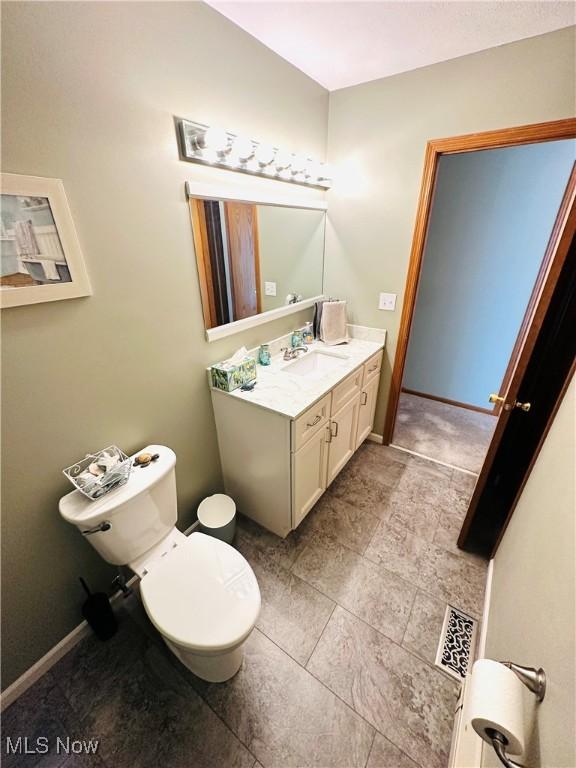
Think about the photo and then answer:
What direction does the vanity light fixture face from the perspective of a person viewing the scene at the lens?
facing the viewer and to the right of the viewer

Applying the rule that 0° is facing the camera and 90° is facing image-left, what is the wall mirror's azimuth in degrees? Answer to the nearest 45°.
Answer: approximately 315°

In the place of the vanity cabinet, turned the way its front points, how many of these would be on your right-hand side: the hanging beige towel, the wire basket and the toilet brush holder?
2

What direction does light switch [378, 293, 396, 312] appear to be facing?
toward the camera

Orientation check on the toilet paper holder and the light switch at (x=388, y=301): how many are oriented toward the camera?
1

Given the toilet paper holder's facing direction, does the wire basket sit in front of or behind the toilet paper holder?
in front

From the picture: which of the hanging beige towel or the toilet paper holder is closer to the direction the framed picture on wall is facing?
the toilet paper holder

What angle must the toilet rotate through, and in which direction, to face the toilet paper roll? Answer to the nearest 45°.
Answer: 0° — it already faces it

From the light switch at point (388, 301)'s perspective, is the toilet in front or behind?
in front

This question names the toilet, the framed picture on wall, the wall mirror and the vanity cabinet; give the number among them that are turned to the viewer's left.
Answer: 0

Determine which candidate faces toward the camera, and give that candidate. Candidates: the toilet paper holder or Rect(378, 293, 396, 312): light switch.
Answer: the light switch

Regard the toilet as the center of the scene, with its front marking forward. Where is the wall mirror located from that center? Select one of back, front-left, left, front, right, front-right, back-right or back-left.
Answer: left

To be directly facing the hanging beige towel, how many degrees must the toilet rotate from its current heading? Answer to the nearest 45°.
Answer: approximately 90° to its left
